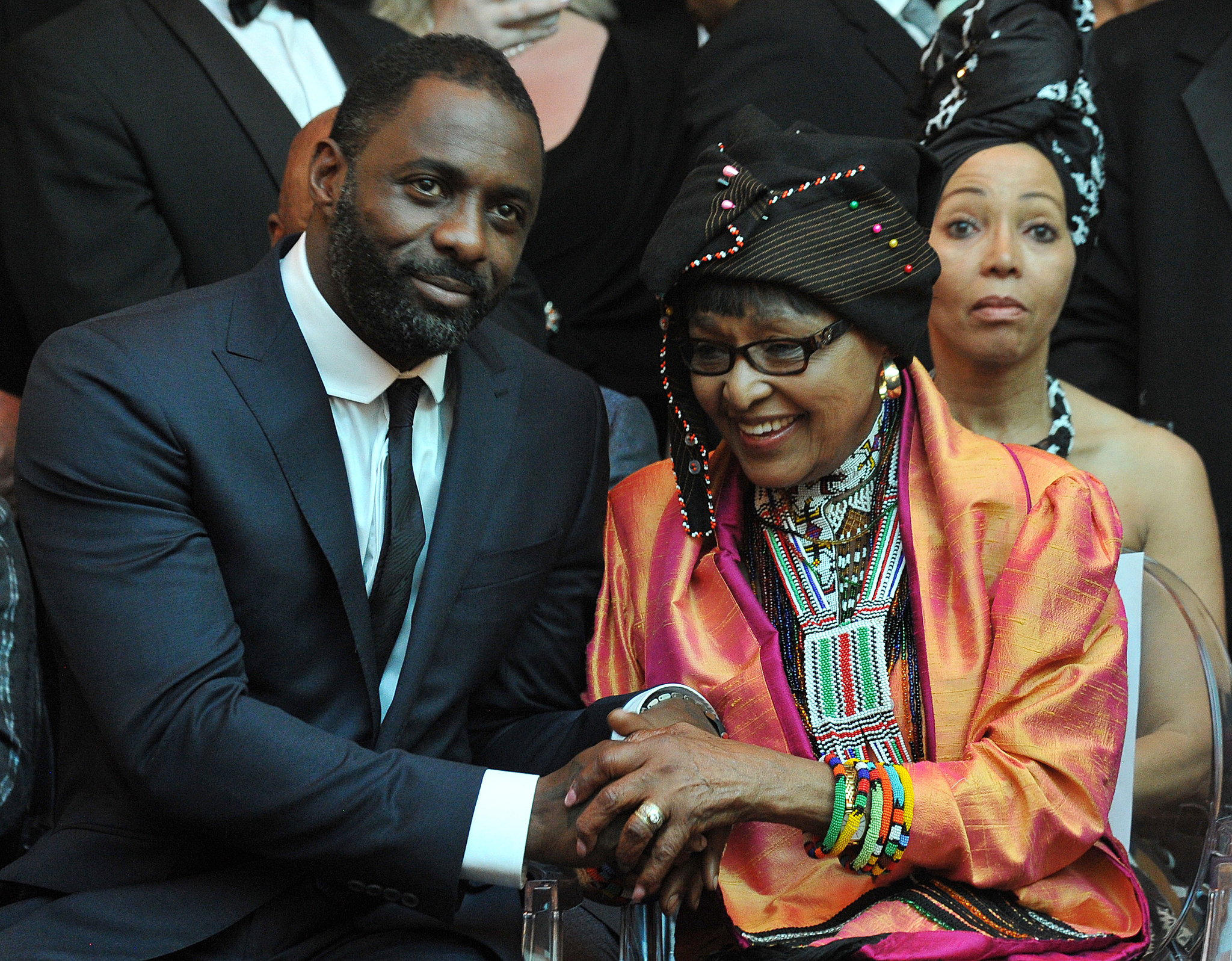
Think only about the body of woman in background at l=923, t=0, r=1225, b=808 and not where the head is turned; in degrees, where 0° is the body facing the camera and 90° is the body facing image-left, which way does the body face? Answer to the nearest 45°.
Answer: approximately 0°

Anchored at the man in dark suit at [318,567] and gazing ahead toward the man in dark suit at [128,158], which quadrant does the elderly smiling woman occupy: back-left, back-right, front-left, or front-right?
back-right

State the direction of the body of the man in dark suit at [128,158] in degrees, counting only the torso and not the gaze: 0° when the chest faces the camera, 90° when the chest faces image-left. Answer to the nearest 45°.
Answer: approximately 315°

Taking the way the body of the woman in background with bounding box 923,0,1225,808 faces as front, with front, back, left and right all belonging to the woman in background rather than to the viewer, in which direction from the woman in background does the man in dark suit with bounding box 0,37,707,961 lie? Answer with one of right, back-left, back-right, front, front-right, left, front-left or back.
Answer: front-right

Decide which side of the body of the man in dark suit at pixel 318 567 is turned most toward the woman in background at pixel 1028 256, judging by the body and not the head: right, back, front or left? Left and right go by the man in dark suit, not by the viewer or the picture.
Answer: left

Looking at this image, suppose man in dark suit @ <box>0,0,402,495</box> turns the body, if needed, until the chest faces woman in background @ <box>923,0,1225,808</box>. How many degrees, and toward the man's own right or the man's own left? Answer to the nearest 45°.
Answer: approximately 45° to the man's own left

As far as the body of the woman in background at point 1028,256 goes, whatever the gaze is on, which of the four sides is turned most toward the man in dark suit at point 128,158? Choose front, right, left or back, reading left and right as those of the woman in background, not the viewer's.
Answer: right

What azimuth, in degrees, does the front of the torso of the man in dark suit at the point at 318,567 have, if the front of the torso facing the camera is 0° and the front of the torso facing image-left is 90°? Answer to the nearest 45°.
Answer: approximately 315°
